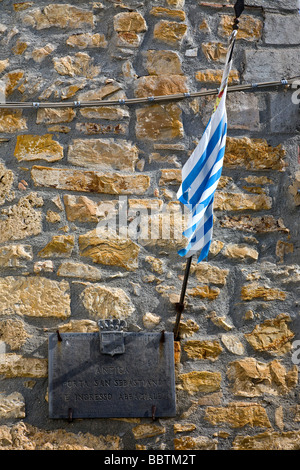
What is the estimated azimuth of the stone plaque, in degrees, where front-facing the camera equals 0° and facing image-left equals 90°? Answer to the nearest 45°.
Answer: approximately 0°
